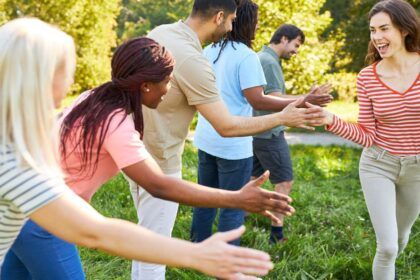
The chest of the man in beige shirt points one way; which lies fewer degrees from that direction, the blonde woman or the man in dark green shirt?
the man in dark green shirt

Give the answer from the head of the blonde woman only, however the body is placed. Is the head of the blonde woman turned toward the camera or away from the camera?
away from the camera

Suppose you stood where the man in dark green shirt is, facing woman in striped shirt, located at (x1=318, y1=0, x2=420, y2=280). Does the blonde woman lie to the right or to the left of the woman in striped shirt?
right

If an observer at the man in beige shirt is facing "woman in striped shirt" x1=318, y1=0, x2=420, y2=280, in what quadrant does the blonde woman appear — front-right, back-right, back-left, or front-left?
back-right

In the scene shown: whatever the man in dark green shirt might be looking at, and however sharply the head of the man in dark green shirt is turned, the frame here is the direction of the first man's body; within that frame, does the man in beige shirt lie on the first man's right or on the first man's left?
on the first man's right

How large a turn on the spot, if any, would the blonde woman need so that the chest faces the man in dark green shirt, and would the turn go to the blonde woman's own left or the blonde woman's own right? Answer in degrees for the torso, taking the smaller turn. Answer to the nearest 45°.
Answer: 0° — they already face them

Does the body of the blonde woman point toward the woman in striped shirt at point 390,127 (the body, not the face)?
yes

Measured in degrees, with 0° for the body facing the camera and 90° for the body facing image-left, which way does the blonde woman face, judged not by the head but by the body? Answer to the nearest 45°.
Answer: approximately 225°

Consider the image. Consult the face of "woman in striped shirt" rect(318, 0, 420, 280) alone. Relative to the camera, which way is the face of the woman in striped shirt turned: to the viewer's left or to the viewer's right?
to the viewer's left

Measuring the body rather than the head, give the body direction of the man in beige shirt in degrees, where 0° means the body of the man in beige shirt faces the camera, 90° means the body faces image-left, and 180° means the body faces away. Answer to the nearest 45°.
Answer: approximately 225°
